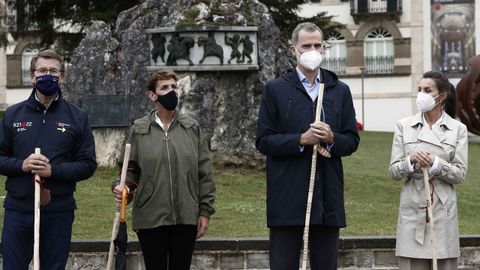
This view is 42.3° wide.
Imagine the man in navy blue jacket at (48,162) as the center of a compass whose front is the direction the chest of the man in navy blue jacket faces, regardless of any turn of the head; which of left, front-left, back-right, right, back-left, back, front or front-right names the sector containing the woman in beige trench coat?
left

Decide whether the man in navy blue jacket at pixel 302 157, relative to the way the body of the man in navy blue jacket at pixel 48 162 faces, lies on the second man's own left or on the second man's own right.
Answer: on the second man's own left

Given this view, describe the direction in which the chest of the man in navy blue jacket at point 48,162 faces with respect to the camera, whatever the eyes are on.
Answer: toward the camera

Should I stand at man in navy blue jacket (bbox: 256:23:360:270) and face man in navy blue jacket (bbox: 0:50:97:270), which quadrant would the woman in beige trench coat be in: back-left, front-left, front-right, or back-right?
back-right

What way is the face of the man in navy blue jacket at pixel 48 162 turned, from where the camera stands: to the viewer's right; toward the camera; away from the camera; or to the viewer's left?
toward the camera

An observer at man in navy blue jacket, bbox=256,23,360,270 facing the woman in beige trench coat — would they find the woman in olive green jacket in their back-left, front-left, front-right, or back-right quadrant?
back-left

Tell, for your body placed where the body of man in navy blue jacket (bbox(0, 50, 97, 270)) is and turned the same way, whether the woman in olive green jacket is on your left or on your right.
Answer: on your left

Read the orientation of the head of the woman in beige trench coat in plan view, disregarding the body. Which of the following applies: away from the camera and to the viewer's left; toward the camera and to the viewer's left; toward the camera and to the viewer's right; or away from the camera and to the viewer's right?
toward the camera and to the viewer's left

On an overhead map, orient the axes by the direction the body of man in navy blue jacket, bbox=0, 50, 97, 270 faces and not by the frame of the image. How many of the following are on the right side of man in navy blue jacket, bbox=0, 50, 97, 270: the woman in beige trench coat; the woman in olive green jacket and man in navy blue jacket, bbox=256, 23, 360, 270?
0
